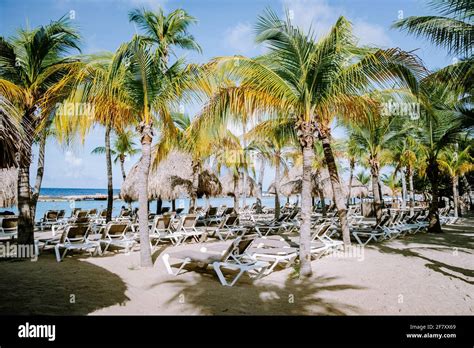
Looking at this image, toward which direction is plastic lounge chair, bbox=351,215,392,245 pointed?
to the viewer's left

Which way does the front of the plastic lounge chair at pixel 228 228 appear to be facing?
to the viewer's left

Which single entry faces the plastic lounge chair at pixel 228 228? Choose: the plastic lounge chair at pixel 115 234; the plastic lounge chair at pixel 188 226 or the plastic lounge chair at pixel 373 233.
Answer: the plastic lounge chair at pixel 373 233

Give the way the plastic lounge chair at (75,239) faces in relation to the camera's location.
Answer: facing away from the viewer and to the left of the viewer

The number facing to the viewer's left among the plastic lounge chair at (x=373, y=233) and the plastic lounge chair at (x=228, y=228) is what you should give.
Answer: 2

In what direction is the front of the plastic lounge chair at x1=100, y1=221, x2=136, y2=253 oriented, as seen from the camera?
facing away from the viewer and to the left of the viewer

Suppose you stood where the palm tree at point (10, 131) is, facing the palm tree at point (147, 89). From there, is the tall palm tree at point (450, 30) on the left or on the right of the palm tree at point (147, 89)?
right

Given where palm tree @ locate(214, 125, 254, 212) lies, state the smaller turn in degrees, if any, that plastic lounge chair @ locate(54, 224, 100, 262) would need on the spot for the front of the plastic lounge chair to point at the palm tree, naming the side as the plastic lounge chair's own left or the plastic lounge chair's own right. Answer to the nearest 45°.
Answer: approximately 90° to the plastic lounge chair's own right
